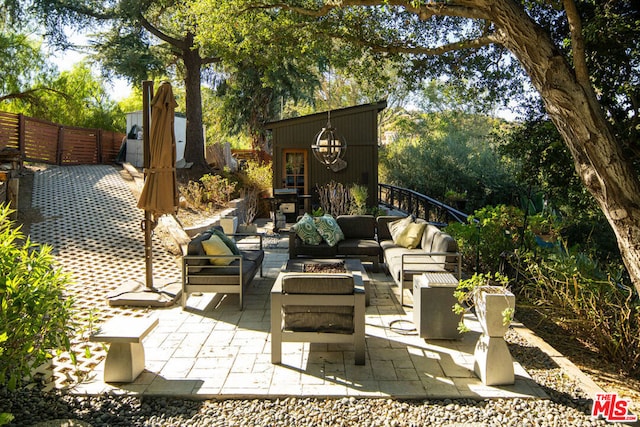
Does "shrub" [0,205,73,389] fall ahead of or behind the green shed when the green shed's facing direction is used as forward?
ahead

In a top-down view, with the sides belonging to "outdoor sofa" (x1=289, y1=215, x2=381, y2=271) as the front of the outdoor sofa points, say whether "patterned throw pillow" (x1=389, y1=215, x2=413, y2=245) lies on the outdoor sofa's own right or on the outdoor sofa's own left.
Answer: on the outdoor sofa's own left

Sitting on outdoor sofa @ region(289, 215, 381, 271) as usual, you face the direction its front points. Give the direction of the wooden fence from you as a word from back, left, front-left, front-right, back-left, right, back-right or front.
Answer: back-right

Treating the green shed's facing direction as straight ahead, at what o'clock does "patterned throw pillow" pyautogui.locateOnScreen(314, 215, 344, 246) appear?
The patterned throw pillow is roughly at 12 o'clock from the green shed.

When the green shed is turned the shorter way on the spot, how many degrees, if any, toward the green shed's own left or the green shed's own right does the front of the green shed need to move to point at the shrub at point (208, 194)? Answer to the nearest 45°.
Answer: approximately 90° to the green shed's own right

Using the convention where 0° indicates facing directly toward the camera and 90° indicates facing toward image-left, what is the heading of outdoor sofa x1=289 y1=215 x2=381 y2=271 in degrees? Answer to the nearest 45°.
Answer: approximately 0°

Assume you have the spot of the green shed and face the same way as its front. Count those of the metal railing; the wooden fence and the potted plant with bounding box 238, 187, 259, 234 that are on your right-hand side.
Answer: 2

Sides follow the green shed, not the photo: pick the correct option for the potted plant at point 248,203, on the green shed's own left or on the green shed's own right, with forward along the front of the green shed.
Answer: on the green shed's own right

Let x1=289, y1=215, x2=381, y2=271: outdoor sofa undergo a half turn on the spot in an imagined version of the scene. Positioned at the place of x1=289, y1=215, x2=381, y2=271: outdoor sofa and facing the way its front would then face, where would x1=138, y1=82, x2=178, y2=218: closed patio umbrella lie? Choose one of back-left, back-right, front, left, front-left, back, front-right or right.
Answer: back-left

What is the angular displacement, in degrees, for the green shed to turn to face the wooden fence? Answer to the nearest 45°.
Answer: approximately 90° to its right

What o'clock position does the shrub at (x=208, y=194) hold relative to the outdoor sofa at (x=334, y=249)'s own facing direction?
The shrub is roughly at 5 o'clock from the outdoor sofa.

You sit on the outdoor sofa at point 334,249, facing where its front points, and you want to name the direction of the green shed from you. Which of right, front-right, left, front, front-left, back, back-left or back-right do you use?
back

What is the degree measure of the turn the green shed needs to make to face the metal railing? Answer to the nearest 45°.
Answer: approximately 90° to its left

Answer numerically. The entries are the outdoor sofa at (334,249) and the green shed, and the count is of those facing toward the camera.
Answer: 2

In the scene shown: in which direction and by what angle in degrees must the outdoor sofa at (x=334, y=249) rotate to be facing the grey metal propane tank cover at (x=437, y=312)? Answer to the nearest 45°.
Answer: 0° — it already faces it
